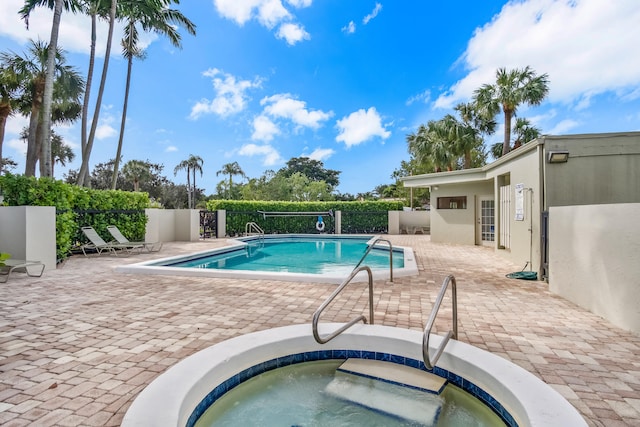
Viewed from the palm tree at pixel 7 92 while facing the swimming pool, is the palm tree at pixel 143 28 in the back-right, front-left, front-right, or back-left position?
front-left

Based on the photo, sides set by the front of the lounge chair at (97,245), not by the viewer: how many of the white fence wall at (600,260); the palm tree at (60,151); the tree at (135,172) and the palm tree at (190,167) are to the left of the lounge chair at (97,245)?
3

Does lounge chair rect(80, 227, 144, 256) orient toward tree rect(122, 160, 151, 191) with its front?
no

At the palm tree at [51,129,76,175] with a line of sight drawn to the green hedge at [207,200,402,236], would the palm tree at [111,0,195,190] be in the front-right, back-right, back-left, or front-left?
front-right

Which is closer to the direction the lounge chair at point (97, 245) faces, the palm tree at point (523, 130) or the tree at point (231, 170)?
the palm tree

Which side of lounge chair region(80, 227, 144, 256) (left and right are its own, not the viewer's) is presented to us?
right

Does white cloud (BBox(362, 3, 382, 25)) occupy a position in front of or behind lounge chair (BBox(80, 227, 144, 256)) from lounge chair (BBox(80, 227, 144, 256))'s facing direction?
in front

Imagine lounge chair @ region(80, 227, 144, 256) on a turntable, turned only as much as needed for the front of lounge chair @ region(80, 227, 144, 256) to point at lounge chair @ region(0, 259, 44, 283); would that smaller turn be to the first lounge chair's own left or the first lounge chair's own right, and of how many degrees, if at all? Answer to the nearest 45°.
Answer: approximately 90° to the first lounge chair's own right

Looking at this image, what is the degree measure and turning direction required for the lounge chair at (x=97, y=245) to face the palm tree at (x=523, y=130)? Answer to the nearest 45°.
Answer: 0° — it already faces it

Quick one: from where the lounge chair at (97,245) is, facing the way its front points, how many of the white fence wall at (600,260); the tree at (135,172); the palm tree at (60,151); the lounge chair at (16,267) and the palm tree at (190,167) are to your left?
3

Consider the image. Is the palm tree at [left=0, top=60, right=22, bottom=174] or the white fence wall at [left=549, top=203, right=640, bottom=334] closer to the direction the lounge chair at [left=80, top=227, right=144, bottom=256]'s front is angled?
the white fence wall

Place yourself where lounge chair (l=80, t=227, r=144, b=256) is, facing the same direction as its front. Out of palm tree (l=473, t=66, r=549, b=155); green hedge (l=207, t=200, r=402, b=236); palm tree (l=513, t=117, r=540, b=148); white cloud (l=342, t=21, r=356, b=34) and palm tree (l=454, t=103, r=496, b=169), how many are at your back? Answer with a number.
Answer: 0

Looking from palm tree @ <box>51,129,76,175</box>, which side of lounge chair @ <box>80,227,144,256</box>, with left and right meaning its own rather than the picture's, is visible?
left

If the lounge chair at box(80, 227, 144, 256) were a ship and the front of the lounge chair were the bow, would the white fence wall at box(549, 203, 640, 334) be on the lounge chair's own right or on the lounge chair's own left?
on the lounge chair's own right
